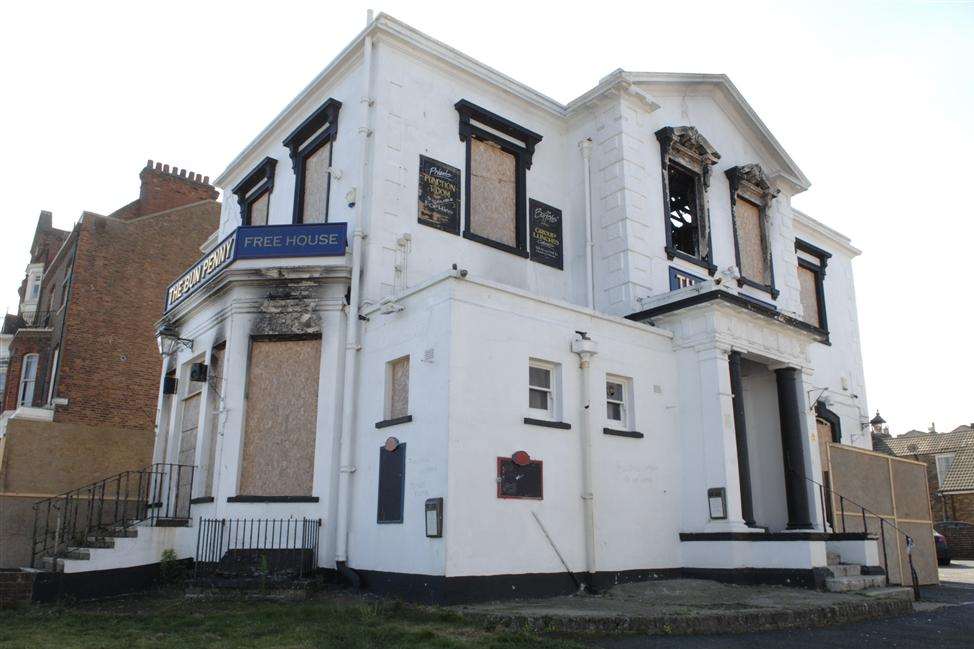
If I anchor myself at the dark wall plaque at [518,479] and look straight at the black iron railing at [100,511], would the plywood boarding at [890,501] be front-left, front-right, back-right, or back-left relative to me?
back-right

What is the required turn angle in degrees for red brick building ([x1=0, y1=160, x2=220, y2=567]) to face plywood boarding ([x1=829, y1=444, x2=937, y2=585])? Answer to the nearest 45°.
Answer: approximately 90° to its left

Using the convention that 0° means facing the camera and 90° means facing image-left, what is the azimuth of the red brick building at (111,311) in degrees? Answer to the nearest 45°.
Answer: approximately 45°
